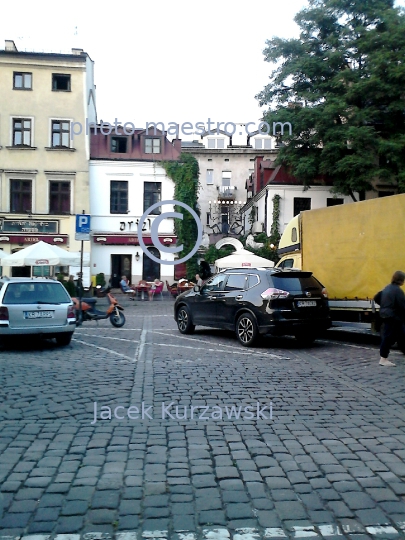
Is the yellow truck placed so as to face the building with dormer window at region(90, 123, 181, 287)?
yes

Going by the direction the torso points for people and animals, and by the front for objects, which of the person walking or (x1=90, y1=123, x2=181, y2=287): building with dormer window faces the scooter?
the building with dormer window

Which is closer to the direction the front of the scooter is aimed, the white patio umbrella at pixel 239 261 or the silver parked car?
the white patio umbrella

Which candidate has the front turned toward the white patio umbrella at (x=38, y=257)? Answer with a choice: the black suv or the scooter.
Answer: the black suv

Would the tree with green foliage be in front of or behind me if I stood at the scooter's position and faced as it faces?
in front

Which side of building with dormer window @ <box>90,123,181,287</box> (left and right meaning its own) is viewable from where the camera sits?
front

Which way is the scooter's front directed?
to the viewer's right

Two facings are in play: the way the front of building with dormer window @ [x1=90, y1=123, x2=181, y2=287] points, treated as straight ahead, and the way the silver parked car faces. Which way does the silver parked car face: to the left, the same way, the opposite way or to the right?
the opposite way

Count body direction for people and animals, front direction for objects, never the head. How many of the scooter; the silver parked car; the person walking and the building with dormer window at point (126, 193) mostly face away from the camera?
1

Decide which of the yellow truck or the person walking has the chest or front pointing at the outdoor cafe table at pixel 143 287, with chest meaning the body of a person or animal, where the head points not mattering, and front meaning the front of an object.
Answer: the yellow truck

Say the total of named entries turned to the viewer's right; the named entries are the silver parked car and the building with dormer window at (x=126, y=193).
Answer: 0

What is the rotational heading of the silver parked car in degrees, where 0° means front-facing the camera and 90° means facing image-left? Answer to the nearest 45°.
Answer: approximately 180°
